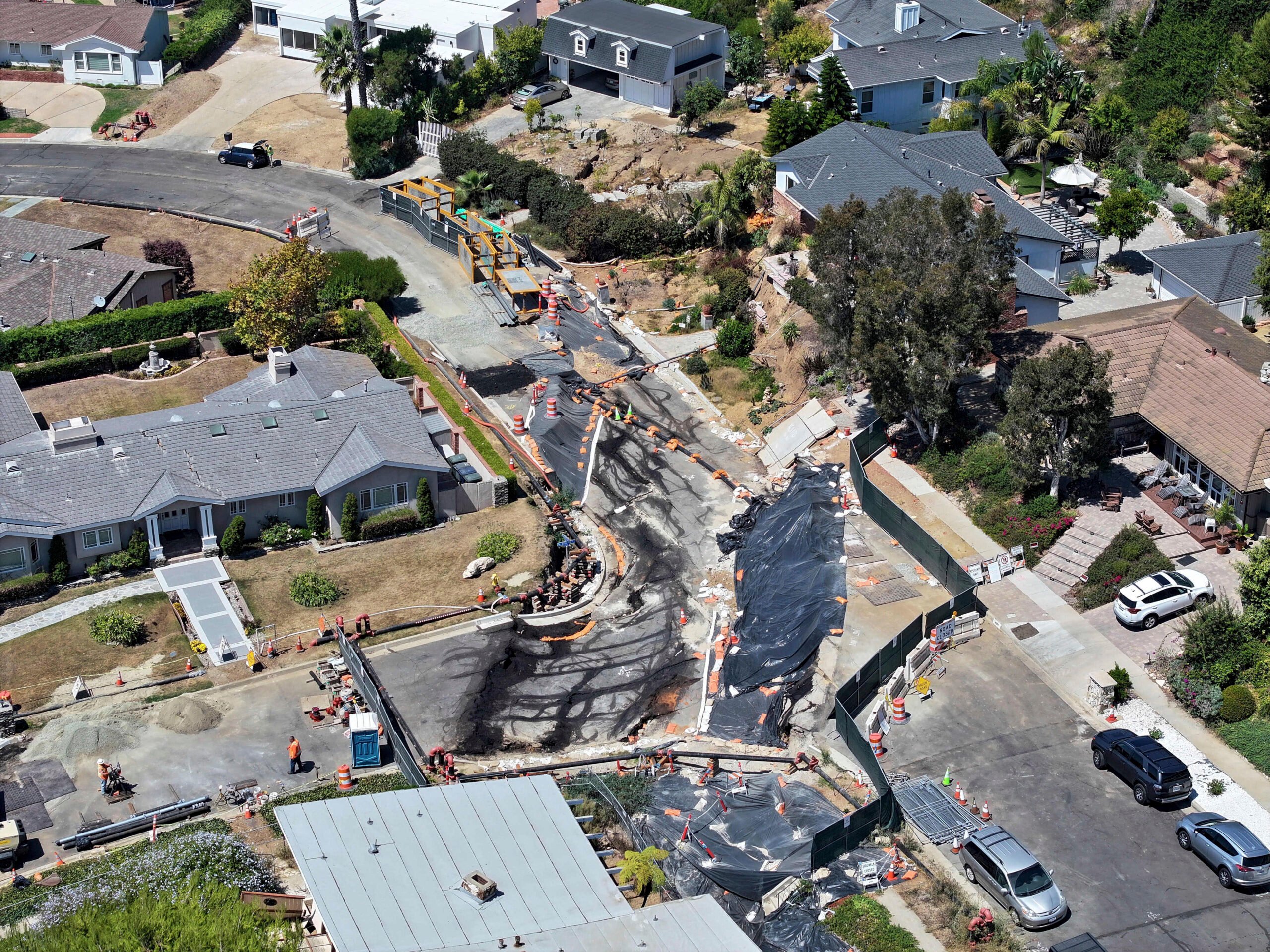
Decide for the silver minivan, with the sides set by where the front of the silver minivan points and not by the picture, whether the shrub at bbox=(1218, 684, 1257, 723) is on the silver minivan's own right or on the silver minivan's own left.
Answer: on the silver minivan's own left

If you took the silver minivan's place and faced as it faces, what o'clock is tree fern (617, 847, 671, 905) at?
The tree fern is roughly at 4 o'clock from the silver minivan.

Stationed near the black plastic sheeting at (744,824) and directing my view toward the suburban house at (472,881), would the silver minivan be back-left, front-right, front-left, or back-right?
back-left
